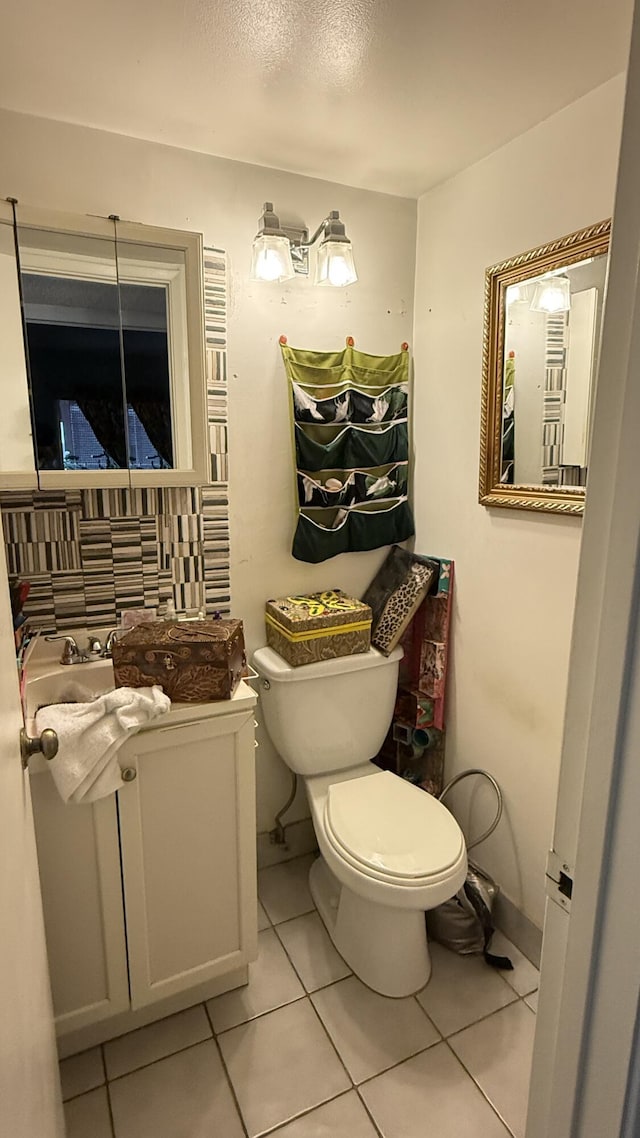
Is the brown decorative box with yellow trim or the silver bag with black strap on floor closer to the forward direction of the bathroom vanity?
the silver bag with black strap on floor

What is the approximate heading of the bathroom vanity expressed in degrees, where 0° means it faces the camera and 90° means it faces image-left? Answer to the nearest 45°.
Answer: approximately 315°

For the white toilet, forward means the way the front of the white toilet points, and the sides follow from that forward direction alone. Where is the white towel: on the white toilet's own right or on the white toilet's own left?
on the white toilet's own right

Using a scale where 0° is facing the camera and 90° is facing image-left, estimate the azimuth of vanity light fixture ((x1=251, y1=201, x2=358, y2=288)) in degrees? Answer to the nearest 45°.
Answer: approximately 315°
